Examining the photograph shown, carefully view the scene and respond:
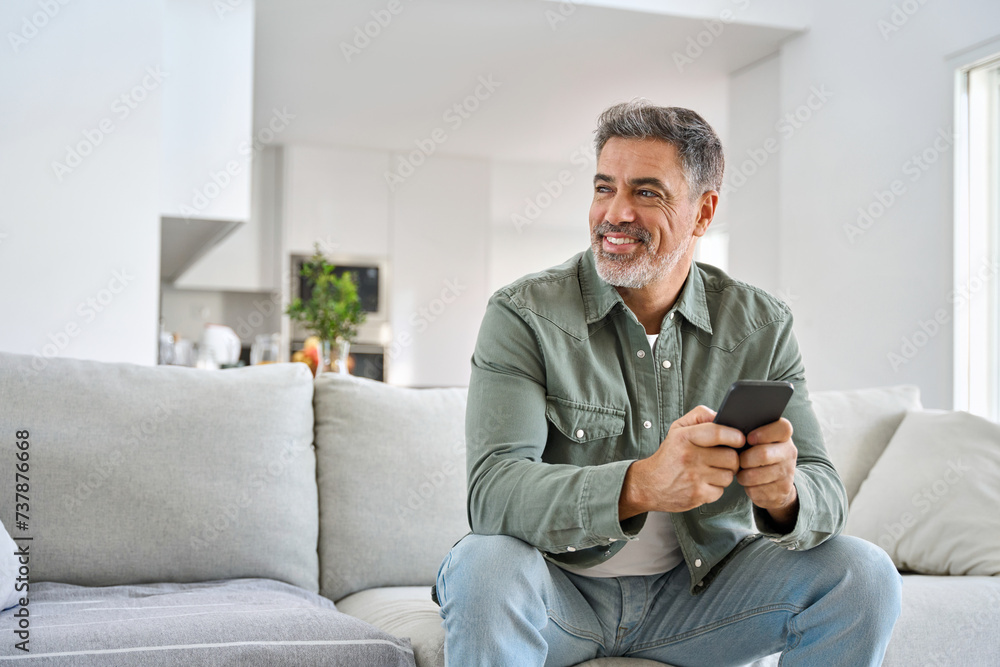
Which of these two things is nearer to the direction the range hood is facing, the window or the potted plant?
the window

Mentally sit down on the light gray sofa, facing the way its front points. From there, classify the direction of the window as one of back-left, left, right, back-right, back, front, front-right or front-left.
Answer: back-left

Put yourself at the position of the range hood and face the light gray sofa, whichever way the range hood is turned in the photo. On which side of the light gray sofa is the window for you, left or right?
left

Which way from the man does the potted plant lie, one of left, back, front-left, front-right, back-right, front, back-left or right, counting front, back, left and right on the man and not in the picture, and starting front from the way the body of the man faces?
back-right

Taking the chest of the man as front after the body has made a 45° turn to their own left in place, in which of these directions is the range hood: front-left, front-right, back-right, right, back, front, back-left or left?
back

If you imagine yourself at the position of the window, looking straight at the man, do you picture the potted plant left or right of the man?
right

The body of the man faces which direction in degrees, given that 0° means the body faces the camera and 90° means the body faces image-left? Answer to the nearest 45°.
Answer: approximately 0°
